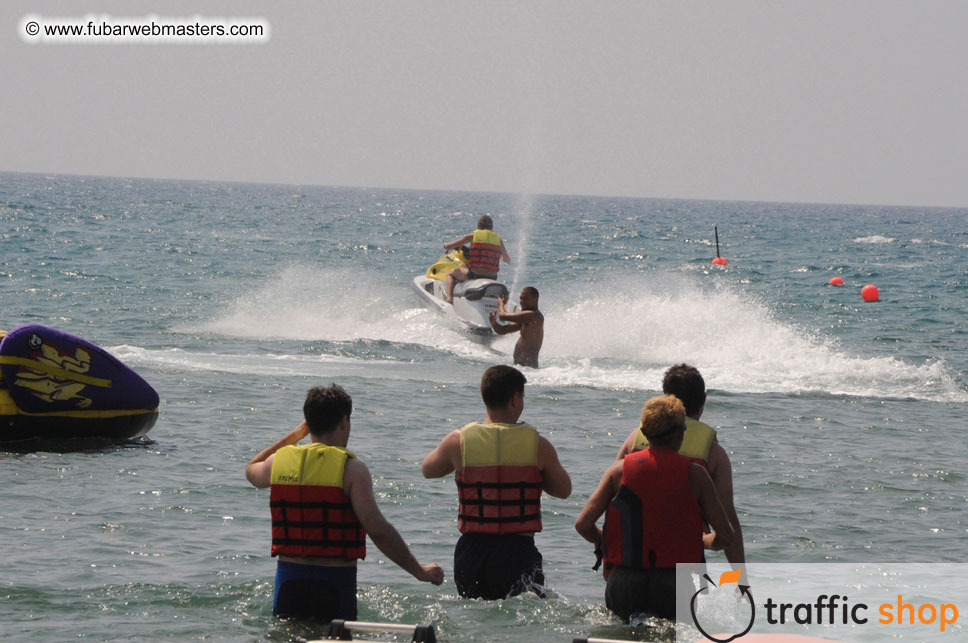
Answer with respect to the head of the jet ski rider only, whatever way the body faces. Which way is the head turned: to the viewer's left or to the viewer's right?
to the viewer's left

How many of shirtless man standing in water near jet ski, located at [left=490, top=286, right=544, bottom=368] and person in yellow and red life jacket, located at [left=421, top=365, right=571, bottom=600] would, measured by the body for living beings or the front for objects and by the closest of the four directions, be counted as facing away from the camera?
1

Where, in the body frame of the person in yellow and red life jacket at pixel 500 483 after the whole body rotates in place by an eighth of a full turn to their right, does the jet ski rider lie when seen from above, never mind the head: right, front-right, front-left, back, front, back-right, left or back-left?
front-left

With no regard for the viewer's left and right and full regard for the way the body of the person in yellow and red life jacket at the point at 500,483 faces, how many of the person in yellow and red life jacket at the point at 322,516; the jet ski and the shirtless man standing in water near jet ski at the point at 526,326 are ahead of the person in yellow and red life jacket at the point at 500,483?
2

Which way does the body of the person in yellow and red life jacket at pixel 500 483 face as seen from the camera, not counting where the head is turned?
away from the camera
